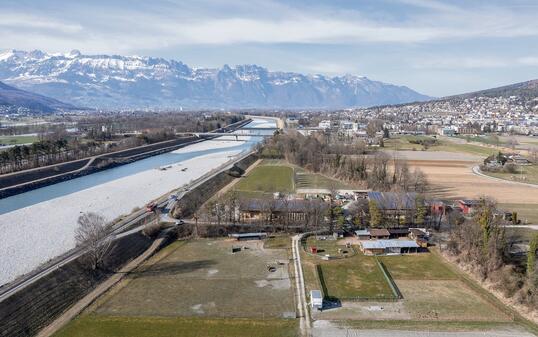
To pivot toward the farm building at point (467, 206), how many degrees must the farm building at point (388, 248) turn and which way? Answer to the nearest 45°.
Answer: approximately 135° to its left

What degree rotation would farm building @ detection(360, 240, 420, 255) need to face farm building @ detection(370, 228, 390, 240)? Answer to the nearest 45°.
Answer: approximately 180°

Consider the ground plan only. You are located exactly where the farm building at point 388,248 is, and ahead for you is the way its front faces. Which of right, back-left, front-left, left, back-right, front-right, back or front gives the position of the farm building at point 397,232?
back

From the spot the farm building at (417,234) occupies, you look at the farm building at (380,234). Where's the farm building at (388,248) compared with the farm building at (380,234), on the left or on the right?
left

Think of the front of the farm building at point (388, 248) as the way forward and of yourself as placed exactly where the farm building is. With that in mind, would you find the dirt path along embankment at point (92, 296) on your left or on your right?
on your right

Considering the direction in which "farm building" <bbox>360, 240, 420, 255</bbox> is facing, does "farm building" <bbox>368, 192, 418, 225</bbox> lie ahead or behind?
behind

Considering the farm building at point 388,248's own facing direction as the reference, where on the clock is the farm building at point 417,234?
the farm building at point 417,234 is roughly at 7 o'clock from the farm building at point 388,248.

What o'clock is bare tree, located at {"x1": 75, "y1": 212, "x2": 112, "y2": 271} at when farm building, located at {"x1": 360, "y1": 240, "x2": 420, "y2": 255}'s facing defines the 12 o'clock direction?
The bare tree is roughly at 2 o'clock from the farm building.

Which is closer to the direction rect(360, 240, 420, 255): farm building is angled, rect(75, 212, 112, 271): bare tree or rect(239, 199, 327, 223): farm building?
the bare tree

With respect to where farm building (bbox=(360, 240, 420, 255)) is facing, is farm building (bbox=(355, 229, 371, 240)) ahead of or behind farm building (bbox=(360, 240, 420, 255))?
behind

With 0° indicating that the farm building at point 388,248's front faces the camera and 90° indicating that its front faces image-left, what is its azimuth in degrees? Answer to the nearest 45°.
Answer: approximately 0°
